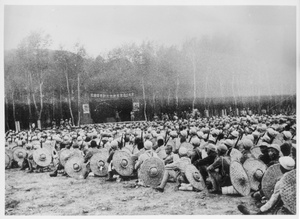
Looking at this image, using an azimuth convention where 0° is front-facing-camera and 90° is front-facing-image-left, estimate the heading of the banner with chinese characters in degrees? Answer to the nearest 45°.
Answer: approximately 0°
